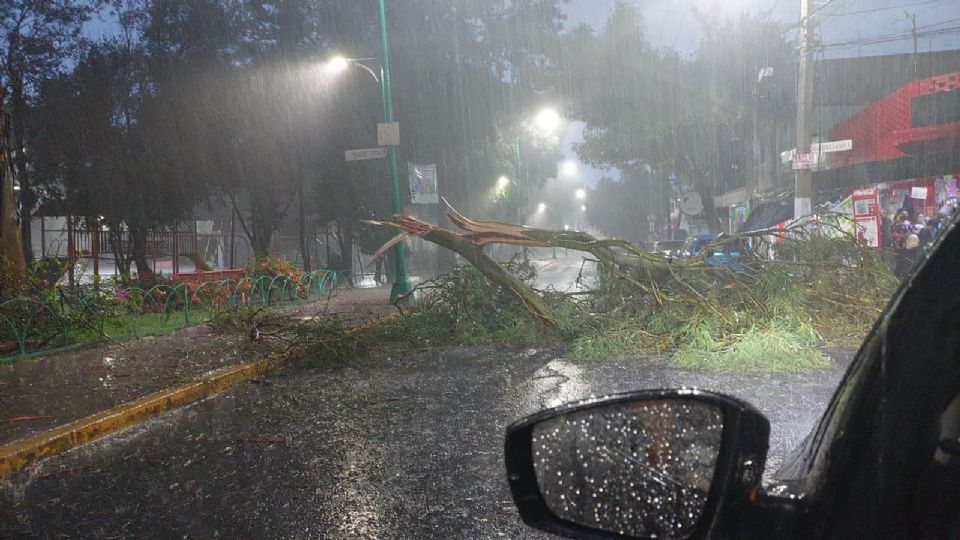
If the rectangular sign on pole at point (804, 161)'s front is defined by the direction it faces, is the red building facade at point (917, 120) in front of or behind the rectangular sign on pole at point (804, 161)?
behind

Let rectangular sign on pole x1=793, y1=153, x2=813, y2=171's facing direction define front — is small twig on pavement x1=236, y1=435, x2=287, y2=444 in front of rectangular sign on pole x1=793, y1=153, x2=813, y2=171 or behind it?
in front

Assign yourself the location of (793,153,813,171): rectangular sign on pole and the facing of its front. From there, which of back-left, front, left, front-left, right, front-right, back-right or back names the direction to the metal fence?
front-right

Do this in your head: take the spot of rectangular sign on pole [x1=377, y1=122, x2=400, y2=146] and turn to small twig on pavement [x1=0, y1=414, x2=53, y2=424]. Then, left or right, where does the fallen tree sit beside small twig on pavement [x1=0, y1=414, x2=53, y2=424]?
left

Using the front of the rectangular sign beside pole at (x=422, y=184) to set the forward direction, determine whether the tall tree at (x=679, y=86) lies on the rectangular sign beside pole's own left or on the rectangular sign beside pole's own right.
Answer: on the rectangular sign beside pole's own left

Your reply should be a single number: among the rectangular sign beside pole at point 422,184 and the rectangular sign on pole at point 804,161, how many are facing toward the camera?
2

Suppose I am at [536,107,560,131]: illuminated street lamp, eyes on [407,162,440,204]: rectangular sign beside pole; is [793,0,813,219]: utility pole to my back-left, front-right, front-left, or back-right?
front-left

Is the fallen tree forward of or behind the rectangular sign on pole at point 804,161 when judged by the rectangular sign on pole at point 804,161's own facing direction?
forward

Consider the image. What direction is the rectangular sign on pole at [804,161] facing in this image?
toward the camera

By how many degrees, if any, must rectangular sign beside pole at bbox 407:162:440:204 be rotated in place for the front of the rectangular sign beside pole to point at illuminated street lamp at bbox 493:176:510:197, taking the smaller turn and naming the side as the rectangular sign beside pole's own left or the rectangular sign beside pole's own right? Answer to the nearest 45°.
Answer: approximately 180°

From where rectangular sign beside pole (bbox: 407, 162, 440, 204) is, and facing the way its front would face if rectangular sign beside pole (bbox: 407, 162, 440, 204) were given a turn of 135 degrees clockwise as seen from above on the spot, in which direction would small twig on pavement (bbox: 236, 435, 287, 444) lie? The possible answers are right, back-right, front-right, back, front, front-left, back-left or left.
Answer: back-left

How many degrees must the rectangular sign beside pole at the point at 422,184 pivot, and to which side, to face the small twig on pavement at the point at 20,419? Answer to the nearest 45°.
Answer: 0° — it already faces it

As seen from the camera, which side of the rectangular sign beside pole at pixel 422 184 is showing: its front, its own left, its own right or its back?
front
